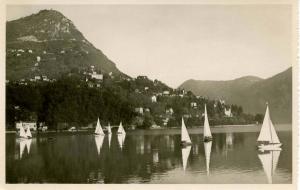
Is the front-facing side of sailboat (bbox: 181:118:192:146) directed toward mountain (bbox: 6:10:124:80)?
no

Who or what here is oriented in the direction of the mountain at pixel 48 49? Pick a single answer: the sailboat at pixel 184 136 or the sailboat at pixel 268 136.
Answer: the sailboat at pixel 184 136
